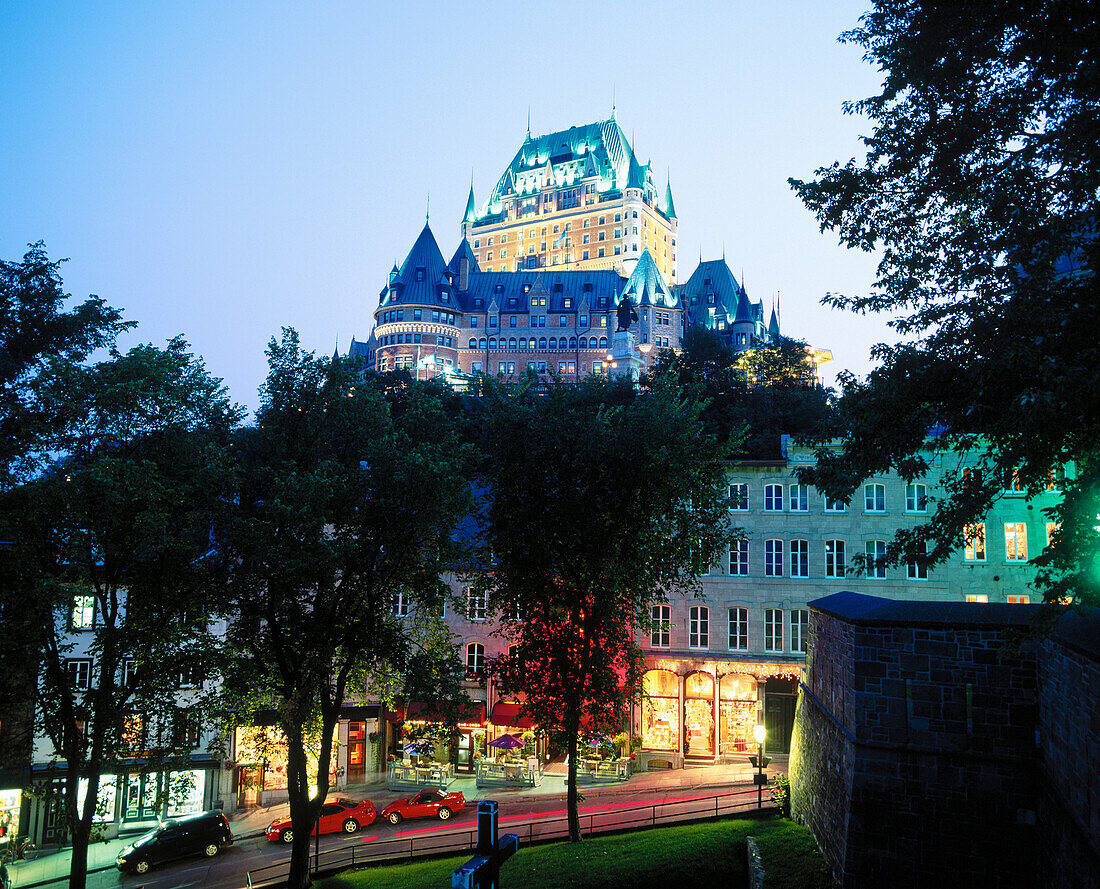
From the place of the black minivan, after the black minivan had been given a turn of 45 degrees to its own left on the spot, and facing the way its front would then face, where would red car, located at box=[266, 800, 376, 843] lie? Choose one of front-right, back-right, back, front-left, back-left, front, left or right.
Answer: back-left

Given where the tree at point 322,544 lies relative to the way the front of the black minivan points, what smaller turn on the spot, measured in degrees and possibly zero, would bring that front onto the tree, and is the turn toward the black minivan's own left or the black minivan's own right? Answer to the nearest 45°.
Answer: approximately 90° to the black minivan's own left

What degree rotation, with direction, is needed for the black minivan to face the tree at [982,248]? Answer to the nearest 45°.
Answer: approximately 135° to its left

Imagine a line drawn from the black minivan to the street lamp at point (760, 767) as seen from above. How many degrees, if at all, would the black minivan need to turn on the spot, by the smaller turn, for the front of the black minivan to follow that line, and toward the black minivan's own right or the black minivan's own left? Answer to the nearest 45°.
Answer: approximately 135° to the black minivan's own left

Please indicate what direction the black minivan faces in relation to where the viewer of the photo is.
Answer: facing to the left of the viewer
